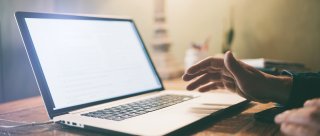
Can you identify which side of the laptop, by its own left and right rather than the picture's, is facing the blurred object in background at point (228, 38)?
left

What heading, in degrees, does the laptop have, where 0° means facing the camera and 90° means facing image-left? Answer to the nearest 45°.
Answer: approximately 315°

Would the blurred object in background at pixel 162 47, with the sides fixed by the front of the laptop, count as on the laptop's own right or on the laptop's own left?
on the laptop's own left
